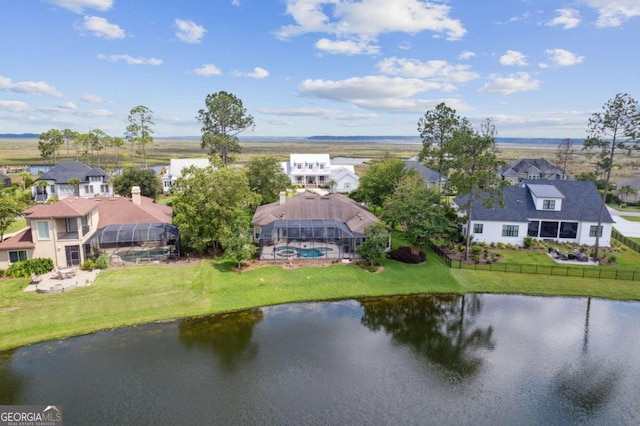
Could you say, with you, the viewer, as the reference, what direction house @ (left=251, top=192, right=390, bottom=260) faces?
facing away from the viewer

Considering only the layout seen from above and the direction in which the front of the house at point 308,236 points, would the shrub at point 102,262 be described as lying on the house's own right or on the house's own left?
on the house's own left

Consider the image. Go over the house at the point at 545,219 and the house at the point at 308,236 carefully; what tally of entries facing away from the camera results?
2

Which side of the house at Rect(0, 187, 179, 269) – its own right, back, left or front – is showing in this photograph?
back

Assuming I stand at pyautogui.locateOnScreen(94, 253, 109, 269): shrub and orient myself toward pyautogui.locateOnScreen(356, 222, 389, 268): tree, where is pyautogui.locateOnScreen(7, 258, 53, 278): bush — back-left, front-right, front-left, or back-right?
back-right

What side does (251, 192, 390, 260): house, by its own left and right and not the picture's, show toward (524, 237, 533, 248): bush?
right

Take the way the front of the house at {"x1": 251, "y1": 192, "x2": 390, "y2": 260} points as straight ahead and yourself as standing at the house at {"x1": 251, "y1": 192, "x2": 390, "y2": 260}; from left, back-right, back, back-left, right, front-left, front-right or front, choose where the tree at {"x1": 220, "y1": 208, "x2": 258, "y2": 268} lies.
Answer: back-left

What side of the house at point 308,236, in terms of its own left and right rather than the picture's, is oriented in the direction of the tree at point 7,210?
left

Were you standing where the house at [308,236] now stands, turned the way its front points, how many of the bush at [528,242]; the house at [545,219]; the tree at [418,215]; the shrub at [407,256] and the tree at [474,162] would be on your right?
5

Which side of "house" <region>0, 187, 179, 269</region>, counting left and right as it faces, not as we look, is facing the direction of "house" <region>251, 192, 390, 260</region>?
right

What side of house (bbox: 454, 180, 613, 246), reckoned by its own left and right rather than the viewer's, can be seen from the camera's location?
back

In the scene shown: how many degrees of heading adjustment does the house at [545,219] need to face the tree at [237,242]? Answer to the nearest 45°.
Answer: approximately 135° to its left

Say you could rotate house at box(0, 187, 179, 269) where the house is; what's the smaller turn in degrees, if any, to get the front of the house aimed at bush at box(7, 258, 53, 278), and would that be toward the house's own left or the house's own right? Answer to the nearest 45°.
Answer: approximately 135° to the house's own left

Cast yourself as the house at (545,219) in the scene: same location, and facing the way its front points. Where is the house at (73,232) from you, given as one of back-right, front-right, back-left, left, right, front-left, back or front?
back-left

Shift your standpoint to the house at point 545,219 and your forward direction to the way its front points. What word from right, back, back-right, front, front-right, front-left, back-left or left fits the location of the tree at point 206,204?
back-left
